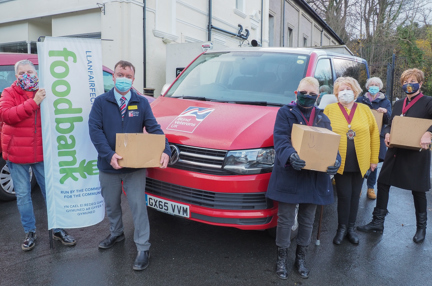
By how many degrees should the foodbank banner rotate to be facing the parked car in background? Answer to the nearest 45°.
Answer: approximately 180°

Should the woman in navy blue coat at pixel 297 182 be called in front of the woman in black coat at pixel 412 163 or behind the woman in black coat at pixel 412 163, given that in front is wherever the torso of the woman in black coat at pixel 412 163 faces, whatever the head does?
in front
